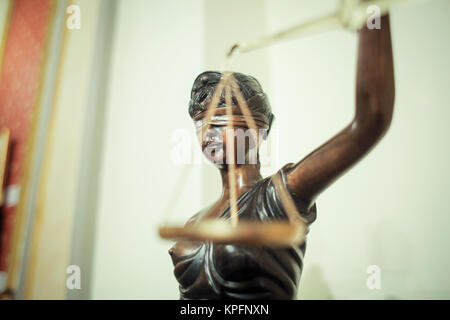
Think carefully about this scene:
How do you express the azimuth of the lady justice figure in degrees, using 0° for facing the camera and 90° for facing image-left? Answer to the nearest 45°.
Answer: approximately 45°
